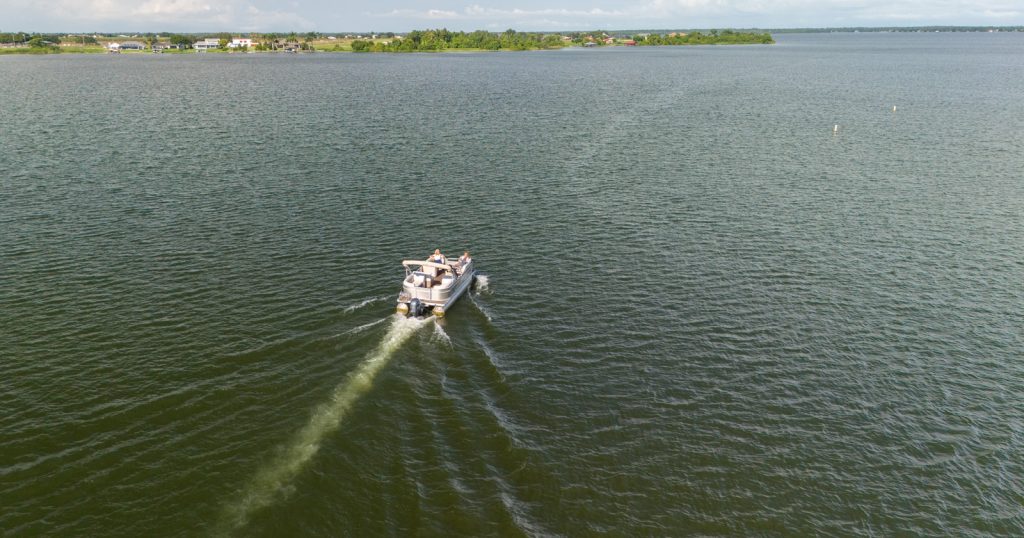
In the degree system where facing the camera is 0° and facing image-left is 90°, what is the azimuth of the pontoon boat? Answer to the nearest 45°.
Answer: approximately 225°
